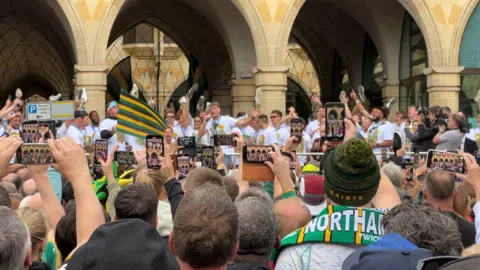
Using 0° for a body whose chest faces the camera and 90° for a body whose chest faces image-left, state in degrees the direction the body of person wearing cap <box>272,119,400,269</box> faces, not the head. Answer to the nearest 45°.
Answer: approximately 180°

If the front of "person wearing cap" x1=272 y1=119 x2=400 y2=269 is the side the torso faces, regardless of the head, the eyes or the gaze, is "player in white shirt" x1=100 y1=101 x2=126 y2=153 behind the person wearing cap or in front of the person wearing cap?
in front

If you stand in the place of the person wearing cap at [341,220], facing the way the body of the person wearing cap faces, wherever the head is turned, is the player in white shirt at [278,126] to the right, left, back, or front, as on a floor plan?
front

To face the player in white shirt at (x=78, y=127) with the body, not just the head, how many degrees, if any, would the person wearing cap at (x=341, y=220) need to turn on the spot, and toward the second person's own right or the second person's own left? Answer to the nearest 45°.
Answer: approximately 45° to the second person's own left

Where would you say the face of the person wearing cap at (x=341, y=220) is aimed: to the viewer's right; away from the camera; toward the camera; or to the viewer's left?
away from the camera

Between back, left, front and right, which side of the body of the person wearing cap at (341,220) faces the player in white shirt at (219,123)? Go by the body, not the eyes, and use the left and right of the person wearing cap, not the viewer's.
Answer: front

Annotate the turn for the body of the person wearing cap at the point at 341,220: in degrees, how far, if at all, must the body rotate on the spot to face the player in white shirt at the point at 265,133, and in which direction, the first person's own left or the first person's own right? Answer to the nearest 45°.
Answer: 0° — they already face them
